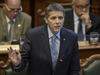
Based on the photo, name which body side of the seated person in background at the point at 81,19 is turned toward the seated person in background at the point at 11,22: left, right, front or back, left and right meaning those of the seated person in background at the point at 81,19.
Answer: right

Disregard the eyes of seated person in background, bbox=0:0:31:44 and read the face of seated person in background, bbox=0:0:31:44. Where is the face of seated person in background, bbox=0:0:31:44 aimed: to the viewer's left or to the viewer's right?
to the viewer's right

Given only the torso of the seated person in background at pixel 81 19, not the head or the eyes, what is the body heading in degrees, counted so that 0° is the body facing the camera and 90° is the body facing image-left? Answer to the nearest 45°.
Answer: approximately 0°

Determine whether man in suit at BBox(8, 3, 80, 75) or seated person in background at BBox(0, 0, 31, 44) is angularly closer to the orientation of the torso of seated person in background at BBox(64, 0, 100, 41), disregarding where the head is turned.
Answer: the man in suit

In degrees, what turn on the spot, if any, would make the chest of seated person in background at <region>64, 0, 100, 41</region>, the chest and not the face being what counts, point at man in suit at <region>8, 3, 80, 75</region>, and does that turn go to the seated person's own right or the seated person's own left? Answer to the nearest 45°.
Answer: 0° — they already face them
